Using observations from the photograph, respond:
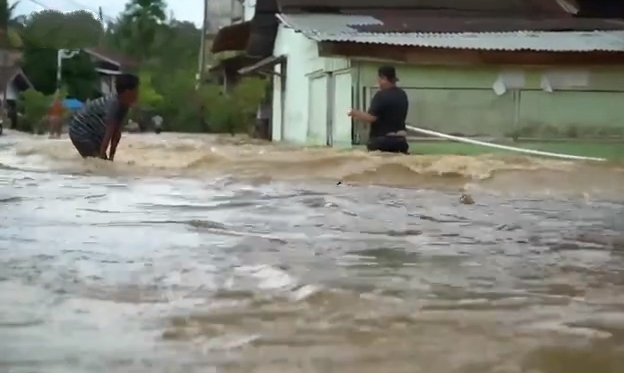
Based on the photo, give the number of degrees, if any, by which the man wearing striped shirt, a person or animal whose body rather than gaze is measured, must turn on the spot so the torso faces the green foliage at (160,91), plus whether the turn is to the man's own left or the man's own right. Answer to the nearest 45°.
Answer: approximately 90° to the man's own left

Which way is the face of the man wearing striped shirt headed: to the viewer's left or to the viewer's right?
to the viewer's right

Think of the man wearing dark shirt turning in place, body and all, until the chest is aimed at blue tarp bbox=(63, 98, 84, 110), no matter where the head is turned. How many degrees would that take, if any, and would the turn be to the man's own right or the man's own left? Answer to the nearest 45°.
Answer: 0° — they already face it

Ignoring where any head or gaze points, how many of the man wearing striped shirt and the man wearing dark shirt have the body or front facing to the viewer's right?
1

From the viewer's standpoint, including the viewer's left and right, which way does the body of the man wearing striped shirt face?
facing to the right of the viewer

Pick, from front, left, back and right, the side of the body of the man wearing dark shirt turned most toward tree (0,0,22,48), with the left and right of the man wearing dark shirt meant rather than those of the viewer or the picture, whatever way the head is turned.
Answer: front

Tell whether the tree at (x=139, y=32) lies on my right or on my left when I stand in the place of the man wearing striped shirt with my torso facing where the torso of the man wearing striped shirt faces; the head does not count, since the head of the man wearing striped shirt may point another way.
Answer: on my left

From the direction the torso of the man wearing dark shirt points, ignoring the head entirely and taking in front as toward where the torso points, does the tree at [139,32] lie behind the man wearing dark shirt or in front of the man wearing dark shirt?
in front

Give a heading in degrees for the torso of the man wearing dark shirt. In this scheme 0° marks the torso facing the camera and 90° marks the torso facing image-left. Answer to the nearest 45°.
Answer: approximately 135°

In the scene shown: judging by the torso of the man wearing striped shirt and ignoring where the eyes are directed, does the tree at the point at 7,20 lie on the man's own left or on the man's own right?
on the man's own left

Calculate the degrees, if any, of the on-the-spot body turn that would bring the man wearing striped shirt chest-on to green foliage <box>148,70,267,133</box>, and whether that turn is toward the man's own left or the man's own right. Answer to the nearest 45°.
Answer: approximately 90° to the man's own left
